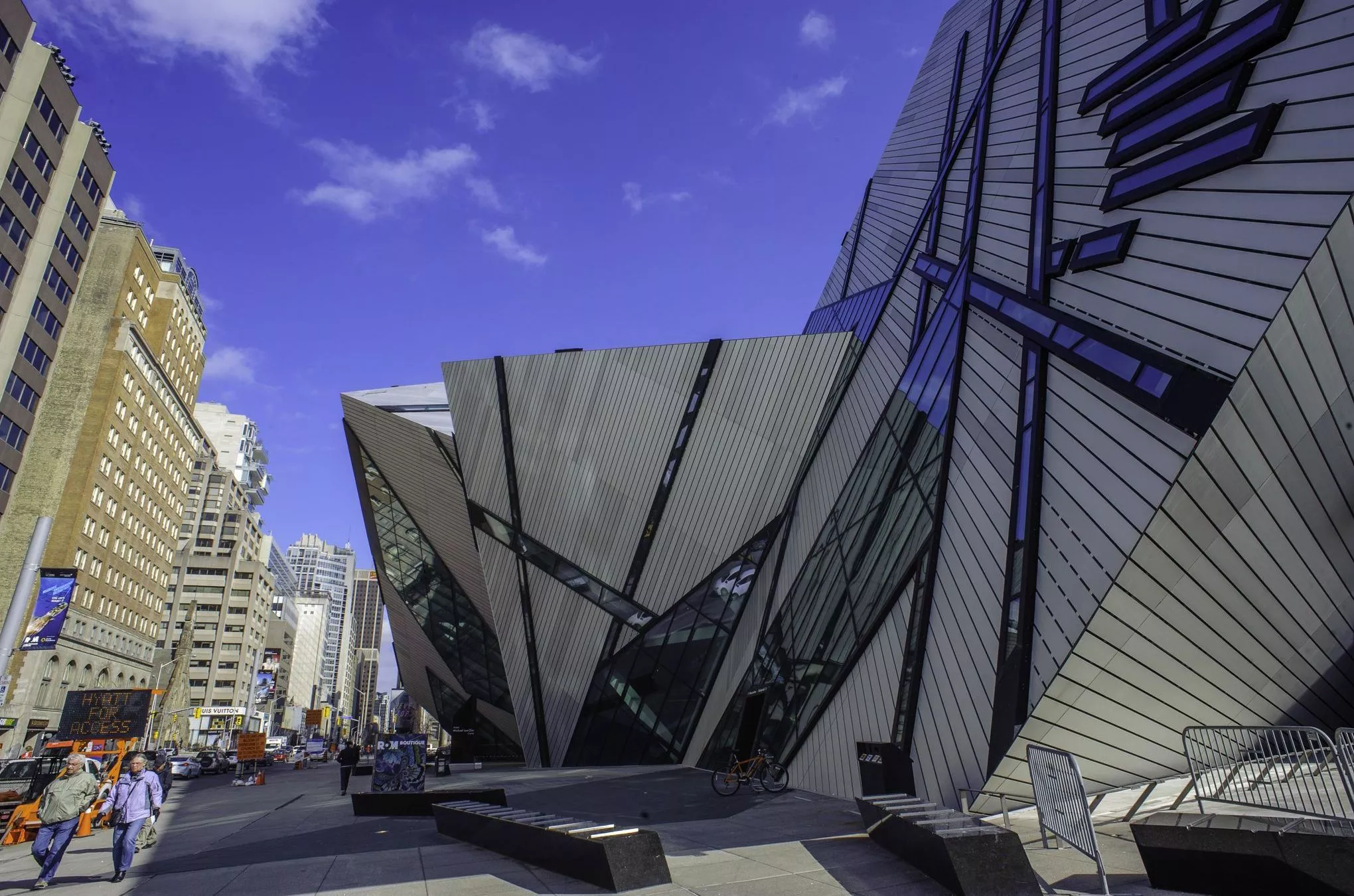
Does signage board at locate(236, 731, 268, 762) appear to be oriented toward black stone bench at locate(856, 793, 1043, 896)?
yes

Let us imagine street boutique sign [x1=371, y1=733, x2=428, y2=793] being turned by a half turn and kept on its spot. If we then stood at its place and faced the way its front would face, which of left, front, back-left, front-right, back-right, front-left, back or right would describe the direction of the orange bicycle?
back-right

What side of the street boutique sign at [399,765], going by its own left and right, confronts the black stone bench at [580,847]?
front

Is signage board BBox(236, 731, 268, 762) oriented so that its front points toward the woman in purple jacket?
yes

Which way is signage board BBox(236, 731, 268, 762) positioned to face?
toward the camera

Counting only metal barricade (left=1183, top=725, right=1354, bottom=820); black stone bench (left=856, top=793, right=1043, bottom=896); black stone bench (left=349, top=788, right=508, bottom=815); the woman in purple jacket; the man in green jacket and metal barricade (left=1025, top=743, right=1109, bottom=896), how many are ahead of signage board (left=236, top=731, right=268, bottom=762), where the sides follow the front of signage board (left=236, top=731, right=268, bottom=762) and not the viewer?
6

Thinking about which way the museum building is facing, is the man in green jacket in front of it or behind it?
in front

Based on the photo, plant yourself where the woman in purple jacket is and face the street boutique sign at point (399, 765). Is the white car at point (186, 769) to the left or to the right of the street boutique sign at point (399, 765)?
left

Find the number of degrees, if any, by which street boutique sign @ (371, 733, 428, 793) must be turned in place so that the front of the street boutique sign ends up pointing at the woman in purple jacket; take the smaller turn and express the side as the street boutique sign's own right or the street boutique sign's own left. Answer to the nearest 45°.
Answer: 0° — it already faces them

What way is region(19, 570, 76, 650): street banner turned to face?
toward the camera

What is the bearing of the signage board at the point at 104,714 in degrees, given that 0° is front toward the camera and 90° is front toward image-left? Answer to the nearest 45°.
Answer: approximately 0°

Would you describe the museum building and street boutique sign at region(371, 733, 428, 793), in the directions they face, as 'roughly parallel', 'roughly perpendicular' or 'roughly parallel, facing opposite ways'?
roughly perpendicular

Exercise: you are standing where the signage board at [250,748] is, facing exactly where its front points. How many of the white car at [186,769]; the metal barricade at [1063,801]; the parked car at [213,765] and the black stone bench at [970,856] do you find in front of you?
2

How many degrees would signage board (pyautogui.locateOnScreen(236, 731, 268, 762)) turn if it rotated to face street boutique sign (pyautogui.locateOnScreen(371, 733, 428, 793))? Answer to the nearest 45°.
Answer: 0° — it already faces it
